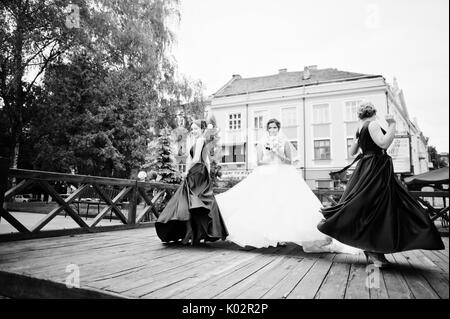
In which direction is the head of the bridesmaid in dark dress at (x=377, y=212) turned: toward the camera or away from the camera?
away from the camera

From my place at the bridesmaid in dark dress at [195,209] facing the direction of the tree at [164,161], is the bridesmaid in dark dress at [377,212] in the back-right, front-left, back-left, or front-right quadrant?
back-right

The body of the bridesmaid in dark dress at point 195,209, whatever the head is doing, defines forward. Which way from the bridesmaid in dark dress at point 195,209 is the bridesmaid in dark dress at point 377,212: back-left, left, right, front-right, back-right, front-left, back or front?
back-left

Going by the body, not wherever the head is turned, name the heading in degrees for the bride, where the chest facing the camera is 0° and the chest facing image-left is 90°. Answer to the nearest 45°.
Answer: approximately 0°

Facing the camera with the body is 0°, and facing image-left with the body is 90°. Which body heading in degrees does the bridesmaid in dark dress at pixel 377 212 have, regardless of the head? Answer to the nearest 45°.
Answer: approximately 225°

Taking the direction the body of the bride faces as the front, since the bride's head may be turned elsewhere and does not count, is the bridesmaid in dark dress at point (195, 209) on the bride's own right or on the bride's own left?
on the bride's own right
